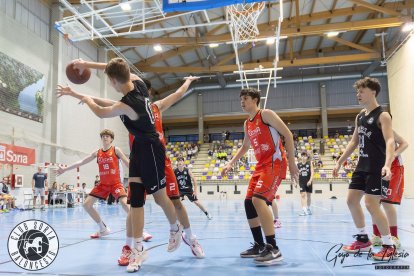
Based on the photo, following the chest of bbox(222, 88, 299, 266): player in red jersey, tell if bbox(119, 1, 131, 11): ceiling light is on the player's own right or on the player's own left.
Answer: on the player's own right

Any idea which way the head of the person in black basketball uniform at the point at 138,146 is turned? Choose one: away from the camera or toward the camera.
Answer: away from the camera

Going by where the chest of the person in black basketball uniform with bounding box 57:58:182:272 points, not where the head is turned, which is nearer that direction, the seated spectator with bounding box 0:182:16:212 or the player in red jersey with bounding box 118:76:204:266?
the seated spectator

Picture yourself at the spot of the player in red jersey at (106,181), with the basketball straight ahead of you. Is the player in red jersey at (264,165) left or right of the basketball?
left

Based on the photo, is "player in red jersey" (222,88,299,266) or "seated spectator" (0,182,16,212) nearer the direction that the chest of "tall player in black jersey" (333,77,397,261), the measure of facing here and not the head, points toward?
the player in red jersey

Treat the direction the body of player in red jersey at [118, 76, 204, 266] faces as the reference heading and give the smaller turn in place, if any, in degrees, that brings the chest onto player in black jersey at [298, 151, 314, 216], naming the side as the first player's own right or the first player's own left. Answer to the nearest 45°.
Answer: approximately 135° to the first player's own left
